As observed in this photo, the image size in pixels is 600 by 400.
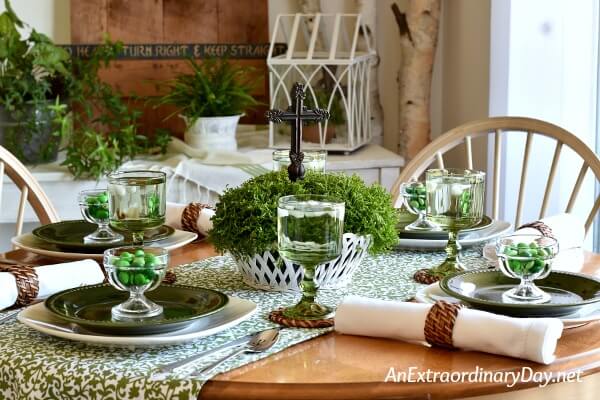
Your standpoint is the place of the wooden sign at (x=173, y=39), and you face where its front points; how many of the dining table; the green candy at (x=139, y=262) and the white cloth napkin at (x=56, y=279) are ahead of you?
3

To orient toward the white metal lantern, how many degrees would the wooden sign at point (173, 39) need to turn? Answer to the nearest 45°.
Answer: approximately 45° to its left

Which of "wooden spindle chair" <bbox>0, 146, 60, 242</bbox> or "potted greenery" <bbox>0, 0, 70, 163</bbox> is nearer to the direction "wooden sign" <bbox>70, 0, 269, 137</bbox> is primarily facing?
the wooden spindle chair

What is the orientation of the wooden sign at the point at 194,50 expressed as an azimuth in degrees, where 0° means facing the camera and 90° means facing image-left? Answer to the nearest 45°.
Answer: approximately 0°

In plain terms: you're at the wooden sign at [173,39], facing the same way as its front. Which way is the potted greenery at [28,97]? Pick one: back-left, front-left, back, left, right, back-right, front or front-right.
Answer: front-right

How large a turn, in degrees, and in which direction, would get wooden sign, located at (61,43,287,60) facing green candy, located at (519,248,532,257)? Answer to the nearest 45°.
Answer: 0° — it already faces it

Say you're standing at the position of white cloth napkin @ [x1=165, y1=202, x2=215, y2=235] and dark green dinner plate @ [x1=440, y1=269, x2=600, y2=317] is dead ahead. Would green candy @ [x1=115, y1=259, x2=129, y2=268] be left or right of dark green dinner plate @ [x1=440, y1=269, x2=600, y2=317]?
right

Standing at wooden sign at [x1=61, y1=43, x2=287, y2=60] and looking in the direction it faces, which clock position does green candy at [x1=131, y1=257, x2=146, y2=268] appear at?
The green candy is roughly at 12 o'clock from the wooden sign.

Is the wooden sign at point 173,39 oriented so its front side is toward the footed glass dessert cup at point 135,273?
yes

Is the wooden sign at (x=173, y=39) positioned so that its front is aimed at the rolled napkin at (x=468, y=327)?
yes
